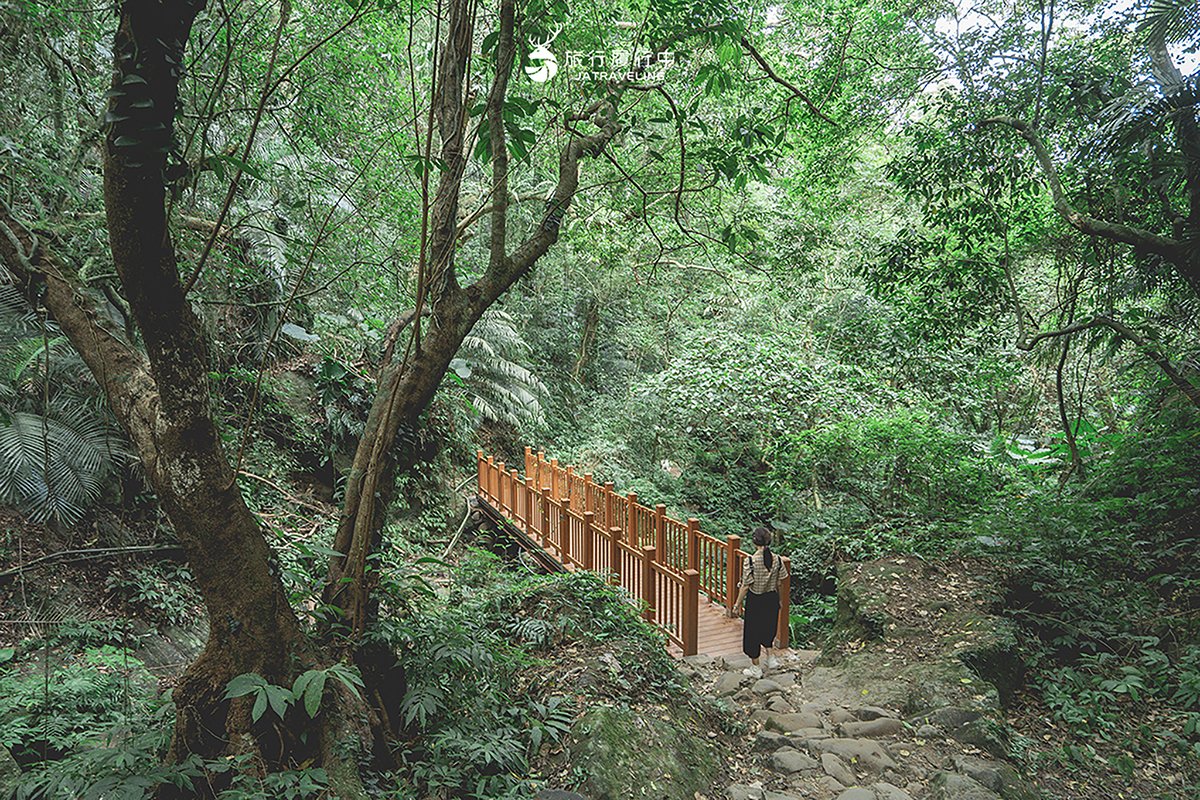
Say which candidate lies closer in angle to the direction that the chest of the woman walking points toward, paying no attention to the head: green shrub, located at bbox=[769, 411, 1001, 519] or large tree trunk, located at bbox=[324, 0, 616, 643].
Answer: the green shrub

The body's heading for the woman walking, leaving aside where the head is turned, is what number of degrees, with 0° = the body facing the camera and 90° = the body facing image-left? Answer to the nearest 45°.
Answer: approximately 135°

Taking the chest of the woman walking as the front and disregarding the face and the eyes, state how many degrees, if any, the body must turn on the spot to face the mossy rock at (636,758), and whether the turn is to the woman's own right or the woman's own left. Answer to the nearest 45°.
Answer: approximately 135° to the woman's own left

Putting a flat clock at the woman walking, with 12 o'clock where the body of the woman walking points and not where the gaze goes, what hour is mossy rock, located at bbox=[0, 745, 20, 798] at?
The mossy rock is roughly at 9 o'clock from the woman walking.

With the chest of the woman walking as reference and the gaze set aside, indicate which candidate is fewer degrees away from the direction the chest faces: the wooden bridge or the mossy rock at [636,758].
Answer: the wooden bridge

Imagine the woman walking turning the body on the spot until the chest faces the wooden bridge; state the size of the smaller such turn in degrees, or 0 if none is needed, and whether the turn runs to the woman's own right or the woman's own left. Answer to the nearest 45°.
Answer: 0° — they already face it

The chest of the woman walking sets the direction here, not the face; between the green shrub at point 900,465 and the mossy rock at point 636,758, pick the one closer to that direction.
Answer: the green shrub

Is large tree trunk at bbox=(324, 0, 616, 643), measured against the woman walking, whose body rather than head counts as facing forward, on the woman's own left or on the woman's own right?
on the woman's own left

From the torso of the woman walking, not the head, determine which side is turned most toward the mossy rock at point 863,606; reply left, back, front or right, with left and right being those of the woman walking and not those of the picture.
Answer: right
